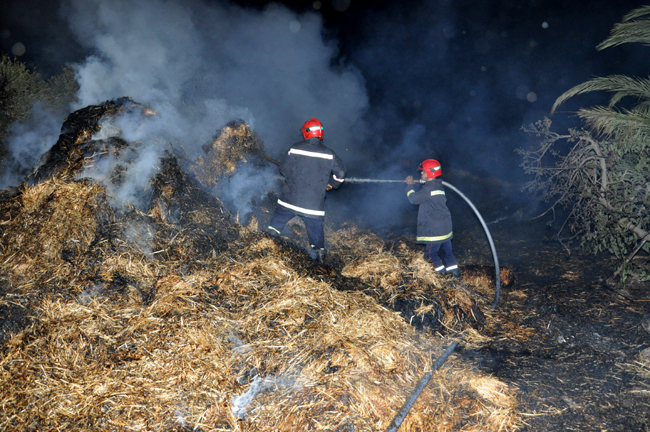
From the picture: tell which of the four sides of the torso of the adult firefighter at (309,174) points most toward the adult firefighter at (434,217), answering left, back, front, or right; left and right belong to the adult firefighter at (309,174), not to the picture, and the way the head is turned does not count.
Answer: right

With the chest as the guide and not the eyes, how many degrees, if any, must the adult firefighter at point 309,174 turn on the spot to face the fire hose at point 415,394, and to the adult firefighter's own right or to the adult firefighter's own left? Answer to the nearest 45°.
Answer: approximately 180°

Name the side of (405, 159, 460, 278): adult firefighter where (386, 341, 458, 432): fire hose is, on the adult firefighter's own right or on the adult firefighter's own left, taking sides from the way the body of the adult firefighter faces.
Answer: on the adult firefighter's own left

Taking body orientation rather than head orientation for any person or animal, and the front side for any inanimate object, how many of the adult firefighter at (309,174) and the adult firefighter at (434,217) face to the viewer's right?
0

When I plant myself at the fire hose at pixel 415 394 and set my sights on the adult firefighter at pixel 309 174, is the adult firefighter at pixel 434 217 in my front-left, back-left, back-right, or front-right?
front-right

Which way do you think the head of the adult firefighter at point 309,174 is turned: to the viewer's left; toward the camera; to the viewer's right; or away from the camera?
away from the camera

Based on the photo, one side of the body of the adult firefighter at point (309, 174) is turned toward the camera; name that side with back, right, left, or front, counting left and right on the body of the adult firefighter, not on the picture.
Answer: back

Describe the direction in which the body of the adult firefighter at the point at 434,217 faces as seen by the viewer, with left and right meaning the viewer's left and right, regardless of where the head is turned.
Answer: facing away from the viewer and to the left of the viewer
